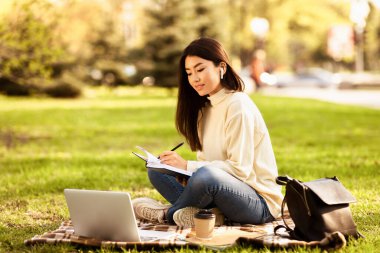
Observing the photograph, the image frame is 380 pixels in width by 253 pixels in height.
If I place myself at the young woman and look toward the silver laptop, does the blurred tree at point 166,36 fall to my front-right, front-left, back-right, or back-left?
back-right

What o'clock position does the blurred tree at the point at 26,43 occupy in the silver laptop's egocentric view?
The blurred tree is roughly at 10 o'clock from the silver laptop.

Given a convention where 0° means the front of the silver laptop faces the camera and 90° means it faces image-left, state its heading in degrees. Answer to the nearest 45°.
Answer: approximately 225°

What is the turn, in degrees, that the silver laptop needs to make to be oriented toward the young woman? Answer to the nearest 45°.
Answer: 0° — it already faces them

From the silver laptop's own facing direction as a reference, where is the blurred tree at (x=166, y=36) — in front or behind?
in front

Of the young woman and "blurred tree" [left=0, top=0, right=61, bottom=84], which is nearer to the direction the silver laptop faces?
the young woman

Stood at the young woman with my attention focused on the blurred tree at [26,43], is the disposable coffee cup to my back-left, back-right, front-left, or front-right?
back-left

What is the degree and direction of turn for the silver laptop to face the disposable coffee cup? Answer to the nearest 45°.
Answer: approximately 45° to its right
